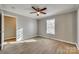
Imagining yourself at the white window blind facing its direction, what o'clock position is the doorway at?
The doorway is roughly at 1 o'clock from the white window blind.

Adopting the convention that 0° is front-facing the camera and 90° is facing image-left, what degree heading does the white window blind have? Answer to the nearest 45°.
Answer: approximately 45°
